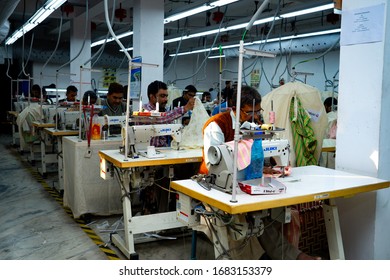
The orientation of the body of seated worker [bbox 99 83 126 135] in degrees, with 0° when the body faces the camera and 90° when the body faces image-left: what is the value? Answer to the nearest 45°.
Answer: approximately 315°

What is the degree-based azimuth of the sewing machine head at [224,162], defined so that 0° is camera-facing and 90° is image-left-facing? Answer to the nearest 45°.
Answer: approximately 135°

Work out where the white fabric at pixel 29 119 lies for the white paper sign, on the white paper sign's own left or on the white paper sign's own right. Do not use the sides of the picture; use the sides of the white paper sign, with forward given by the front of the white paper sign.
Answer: on the white paper sign's own right

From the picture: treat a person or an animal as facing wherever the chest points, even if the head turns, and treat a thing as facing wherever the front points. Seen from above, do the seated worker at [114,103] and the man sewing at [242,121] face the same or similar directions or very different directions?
same or similar directions

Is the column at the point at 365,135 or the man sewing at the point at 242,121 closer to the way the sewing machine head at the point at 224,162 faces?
the man sewing

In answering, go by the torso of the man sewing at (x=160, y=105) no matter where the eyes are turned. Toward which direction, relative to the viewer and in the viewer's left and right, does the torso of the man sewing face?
facing the viewer and to the right of the viewer

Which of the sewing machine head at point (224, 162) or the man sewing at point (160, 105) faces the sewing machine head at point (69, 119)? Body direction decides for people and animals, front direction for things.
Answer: the sewing machine head at point (224, 162)

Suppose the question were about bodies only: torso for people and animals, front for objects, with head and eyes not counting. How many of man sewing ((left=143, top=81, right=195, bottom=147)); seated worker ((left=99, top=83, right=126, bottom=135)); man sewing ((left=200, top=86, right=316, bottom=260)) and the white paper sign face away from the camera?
0

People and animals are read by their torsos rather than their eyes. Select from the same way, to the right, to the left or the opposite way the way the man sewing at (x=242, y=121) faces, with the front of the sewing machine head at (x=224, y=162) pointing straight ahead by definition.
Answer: the opposite way

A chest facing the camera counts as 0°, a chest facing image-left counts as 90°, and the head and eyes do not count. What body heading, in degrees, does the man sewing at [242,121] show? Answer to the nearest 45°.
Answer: approximately 315°

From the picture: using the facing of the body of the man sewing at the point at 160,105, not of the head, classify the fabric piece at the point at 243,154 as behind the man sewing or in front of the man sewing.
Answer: in front

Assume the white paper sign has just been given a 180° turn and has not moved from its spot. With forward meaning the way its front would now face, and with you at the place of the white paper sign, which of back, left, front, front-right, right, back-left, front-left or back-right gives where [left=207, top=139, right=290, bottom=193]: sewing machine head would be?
back

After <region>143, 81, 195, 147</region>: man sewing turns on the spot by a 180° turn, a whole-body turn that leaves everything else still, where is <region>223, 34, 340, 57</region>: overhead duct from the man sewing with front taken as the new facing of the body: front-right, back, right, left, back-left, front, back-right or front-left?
right

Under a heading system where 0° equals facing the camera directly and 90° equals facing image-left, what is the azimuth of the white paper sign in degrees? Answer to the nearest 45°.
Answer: approximately 45°
